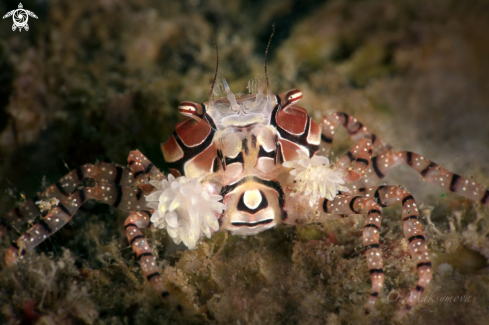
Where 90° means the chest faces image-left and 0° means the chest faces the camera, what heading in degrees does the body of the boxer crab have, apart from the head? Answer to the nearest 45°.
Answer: approximately 0°
